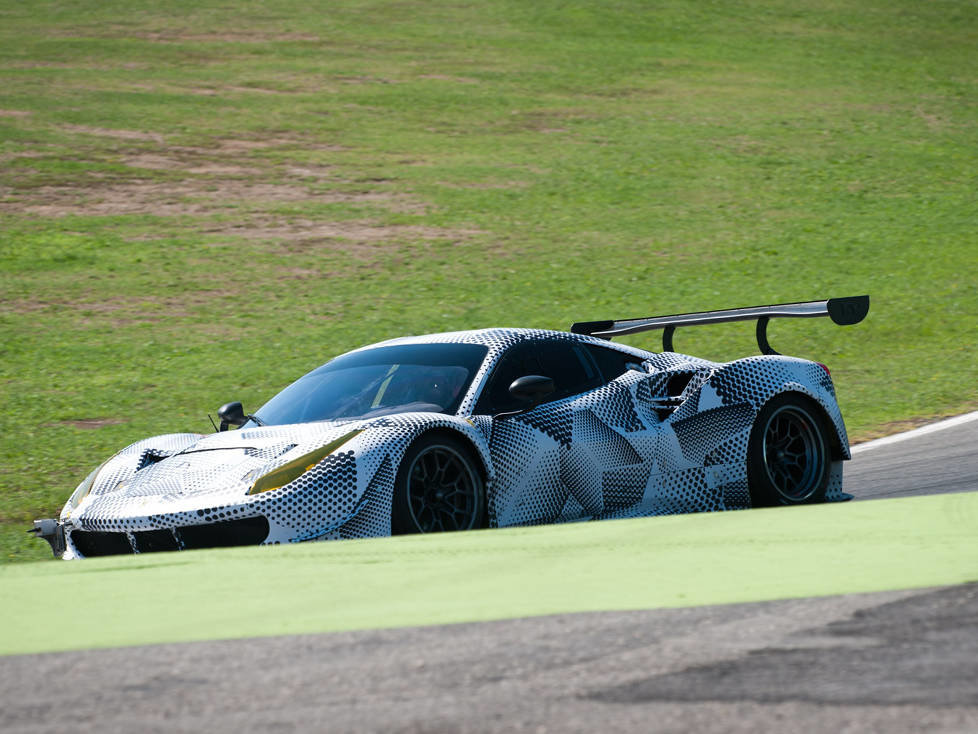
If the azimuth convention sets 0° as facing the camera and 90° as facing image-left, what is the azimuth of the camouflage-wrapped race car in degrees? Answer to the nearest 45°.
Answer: approximately 45°
